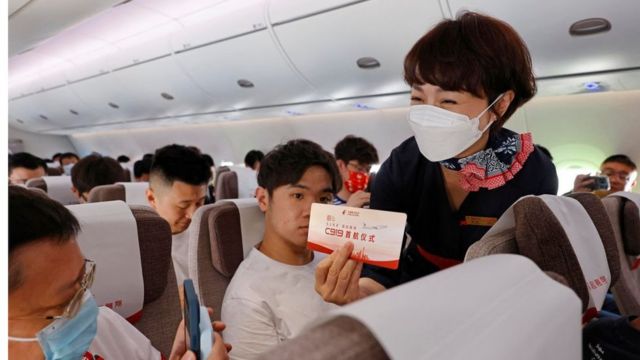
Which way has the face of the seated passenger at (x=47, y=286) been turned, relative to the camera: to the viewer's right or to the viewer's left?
to the viewer's right

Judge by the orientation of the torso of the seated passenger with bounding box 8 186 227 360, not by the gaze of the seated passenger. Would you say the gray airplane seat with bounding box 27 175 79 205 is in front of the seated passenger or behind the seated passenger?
behind

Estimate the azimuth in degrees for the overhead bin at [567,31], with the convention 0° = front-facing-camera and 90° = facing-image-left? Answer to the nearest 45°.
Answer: approximately 45°

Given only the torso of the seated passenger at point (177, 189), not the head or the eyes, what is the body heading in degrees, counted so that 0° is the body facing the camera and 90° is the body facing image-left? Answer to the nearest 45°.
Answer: approximately 315°

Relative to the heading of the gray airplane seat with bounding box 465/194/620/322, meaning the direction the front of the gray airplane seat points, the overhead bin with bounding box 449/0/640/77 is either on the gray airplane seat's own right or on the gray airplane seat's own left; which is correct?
on the gray airplane seat's own left

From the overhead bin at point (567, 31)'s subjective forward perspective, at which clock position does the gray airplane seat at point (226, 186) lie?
The gray airplane seat is roughly at 2 o'clock from the overhead bin.

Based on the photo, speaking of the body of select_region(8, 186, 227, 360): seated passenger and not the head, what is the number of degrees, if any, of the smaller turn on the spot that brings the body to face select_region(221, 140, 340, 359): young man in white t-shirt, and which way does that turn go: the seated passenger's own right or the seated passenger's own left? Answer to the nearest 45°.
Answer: approximately 90° to the seated passenger's own left

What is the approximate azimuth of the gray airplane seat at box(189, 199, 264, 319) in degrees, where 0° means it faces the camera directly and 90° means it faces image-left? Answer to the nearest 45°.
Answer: approximately 315°

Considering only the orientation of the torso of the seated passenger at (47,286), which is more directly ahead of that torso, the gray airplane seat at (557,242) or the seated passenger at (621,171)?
the gray airplane seat

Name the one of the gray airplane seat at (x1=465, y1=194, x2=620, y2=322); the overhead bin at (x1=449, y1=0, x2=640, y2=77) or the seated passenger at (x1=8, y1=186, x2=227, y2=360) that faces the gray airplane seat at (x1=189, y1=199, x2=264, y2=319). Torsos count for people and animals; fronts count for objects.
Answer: the overhead bin
